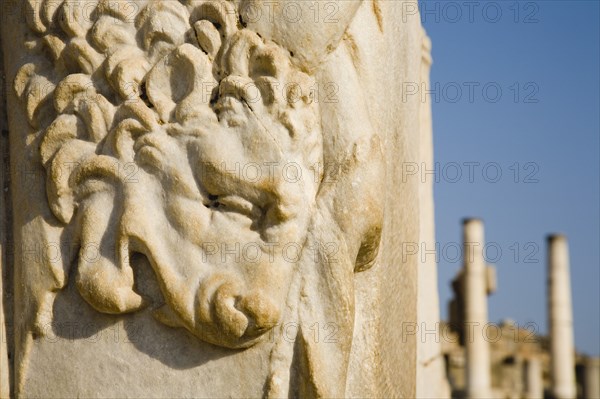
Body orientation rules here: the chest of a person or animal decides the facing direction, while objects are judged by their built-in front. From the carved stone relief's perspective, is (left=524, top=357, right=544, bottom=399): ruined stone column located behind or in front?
behind

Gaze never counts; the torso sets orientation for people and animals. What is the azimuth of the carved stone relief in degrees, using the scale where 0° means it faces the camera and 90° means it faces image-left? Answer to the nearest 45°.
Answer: approximately 0°

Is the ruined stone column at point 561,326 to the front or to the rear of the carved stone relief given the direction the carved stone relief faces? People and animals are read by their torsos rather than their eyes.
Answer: to the rear

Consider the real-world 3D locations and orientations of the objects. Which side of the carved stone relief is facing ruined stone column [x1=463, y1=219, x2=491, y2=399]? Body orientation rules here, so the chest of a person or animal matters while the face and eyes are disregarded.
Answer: back

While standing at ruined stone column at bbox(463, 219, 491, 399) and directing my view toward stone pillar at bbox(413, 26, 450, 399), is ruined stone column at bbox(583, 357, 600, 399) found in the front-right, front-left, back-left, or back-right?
back-left

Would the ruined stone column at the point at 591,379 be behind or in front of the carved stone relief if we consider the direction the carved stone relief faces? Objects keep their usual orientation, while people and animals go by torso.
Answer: behind
